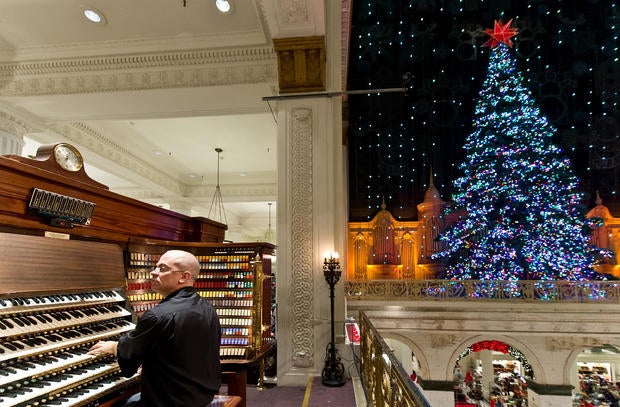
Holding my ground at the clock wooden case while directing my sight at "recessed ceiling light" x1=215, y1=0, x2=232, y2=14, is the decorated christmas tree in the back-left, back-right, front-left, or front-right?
front-right

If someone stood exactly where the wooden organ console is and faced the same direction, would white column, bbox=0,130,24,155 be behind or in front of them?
behind

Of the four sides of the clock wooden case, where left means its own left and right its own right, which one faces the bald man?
front

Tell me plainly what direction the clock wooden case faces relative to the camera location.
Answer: facing the viewer and to the right of the viewer

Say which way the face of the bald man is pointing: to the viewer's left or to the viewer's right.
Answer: to the viewer's left

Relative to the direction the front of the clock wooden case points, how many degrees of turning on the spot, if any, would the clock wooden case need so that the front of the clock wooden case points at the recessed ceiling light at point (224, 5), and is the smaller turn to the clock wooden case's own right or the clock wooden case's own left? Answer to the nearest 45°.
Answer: approximately 90° to the clock wooden case's own left

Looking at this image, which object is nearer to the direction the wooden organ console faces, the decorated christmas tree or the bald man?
the bald man

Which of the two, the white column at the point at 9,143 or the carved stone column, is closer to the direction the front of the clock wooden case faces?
the carved stone column
